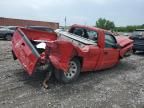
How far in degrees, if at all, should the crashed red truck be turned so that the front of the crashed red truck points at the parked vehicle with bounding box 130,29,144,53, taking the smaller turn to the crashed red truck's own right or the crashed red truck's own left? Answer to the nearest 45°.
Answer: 0° — it already faces it

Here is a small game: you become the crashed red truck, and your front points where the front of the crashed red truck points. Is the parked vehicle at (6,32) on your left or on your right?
on your left

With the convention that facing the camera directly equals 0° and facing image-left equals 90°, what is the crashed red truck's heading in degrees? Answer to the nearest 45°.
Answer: approximately 225°
